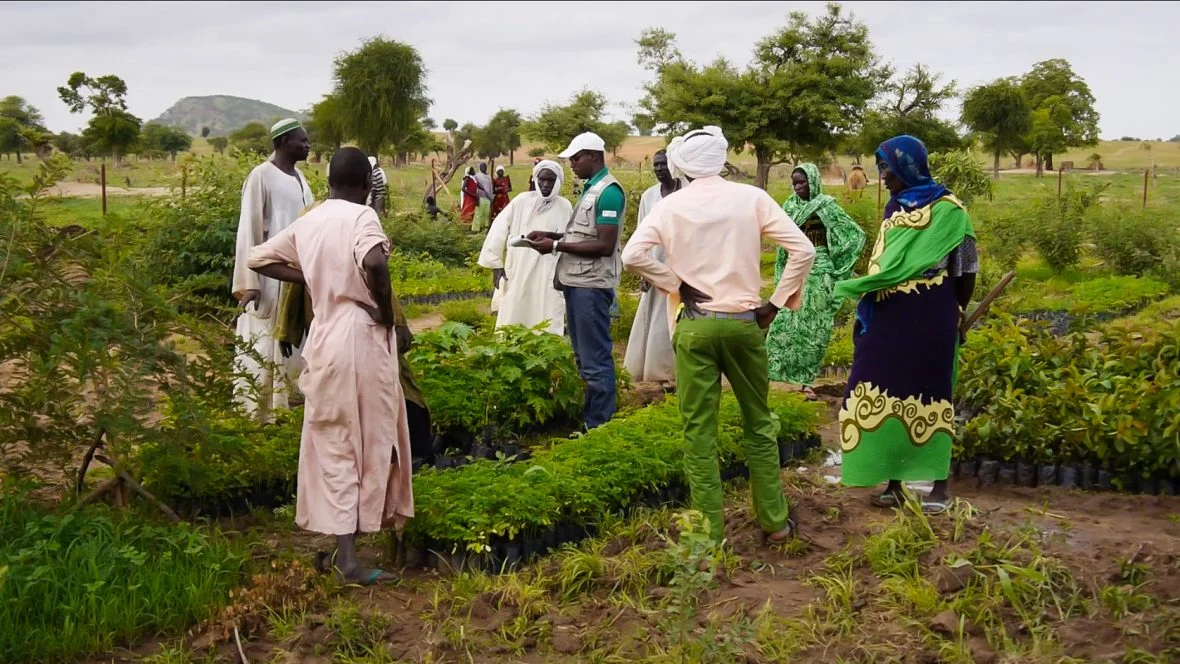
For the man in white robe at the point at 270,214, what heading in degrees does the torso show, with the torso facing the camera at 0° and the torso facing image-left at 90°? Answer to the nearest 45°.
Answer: approximately 315°

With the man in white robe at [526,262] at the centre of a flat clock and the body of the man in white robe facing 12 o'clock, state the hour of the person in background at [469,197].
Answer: The person in background is roughly at 6 o'clock from the man in white robe.

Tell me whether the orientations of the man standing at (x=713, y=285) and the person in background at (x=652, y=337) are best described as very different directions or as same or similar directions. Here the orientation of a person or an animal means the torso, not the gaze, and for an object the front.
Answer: very different directions

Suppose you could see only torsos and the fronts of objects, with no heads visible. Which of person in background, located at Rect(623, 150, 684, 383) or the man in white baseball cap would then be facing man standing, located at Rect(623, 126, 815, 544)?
the person in background

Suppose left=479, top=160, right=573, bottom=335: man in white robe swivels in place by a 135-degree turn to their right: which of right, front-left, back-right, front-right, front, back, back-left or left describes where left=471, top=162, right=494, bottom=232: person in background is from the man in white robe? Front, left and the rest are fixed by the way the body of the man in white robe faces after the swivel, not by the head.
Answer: front-right

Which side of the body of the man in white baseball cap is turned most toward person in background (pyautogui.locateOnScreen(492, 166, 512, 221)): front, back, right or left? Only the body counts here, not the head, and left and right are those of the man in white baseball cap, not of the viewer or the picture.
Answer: right

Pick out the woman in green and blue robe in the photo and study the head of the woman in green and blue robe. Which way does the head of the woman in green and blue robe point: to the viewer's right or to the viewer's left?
to the viewer's left

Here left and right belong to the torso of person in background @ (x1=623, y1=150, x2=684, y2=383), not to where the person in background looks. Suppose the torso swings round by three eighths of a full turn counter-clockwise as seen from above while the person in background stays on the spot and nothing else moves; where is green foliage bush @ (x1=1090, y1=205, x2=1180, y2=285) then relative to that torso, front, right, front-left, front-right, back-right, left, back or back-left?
front

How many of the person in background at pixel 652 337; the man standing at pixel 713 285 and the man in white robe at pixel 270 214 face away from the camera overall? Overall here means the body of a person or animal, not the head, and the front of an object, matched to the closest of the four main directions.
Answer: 1

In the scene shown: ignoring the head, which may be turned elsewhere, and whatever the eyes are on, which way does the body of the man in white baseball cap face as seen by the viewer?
to the viewer's left

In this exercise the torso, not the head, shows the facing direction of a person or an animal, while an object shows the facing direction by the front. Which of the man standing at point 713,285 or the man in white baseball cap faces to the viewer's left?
the man in white baseball cap

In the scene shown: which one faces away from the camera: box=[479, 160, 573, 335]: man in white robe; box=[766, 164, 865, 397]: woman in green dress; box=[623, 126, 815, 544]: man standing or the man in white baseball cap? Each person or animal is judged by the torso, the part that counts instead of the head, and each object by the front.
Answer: the man standing

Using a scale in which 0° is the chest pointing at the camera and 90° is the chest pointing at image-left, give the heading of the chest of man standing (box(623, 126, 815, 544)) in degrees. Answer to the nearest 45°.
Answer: approximately 180°

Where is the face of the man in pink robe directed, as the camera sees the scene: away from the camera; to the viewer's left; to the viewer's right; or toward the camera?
away from the camera

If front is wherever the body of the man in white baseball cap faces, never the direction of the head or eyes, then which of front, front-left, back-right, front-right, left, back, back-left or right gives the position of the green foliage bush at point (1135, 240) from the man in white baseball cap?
back-right
